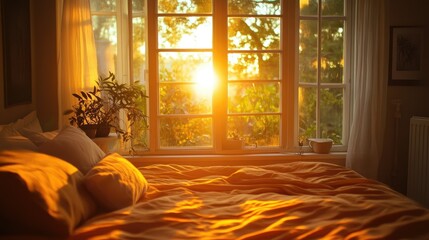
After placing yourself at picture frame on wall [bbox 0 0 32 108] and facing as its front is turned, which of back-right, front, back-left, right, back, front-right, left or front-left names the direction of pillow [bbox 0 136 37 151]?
front-right

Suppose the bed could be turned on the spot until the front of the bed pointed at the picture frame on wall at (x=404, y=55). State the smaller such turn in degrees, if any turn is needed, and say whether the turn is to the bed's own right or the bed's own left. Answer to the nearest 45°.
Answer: approximately 45° to the bed's own left

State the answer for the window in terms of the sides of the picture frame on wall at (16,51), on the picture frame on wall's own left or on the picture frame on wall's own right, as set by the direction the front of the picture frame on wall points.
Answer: on the picture frame on wall's own left

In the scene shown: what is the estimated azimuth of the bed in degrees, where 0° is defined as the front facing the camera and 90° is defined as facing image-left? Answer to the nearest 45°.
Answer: approximately 270°

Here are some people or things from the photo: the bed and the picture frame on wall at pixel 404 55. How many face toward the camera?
1

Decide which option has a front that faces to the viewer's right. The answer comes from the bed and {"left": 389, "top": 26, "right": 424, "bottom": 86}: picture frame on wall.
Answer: the bed

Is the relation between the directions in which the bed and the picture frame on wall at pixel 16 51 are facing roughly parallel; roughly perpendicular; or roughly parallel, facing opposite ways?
roughly parallel

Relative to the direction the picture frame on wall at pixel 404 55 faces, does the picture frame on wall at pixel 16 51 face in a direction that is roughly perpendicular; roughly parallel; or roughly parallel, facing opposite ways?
roughly perpendicular

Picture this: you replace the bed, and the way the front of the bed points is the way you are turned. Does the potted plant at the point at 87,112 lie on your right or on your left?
on your left

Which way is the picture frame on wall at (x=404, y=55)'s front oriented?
toward the camera

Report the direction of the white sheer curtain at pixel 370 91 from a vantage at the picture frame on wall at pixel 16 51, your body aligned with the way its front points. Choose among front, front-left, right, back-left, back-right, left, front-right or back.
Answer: front-left

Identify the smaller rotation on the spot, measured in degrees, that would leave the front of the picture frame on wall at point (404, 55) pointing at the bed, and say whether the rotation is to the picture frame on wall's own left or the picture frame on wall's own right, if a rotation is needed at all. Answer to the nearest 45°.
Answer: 0° — it already faces it

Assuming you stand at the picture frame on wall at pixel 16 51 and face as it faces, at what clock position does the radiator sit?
The radiator is roughly at 11 o'clock from the picture frame on wall.

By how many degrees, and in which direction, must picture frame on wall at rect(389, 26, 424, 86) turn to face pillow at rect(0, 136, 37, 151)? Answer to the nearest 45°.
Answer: approximately 45° to its right

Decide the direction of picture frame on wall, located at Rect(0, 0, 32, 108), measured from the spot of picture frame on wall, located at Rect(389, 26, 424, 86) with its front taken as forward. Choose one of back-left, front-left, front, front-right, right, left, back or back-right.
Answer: front-right

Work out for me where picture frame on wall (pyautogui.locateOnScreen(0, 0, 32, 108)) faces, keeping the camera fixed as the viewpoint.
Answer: facing the viewer and to the right of the viewer

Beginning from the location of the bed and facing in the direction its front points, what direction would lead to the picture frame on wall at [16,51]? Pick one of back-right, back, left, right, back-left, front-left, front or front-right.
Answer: back-left
